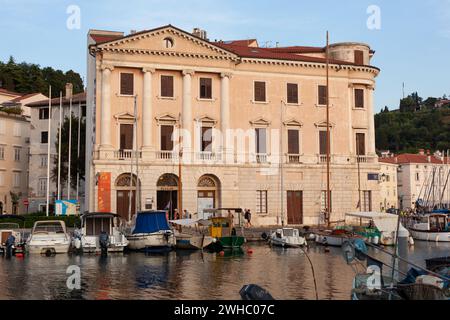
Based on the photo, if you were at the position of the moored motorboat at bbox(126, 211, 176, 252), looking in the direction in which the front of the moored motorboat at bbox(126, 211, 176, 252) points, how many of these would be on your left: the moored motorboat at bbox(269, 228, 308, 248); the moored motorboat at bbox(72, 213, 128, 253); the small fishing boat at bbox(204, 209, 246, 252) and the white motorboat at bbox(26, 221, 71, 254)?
2
